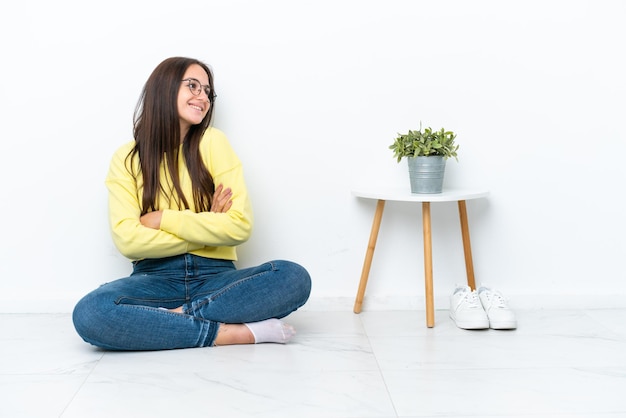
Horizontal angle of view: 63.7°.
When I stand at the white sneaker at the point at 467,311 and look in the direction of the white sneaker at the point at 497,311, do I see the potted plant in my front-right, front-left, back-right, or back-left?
back-left

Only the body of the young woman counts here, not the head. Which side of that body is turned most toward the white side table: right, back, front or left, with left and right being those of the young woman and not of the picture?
left

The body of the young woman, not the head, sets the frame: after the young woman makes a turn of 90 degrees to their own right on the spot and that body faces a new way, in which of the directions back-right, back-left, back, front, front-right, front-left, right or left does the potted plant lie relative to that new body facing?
back

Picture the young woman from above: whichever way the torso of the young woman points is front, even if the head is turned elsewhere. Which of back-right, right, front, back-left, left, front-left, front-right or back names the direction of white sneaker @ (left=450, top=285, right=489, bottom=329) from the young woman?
left

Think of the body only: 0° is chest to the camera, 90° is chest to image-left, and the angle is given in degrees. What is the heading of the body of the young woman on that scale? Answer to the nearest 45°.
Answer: approximately 0°

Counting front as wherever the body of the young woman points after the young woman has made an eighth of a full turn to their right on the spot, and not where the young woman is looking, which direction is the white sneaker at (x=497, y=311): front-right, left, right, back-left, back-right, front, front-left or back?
back-left
